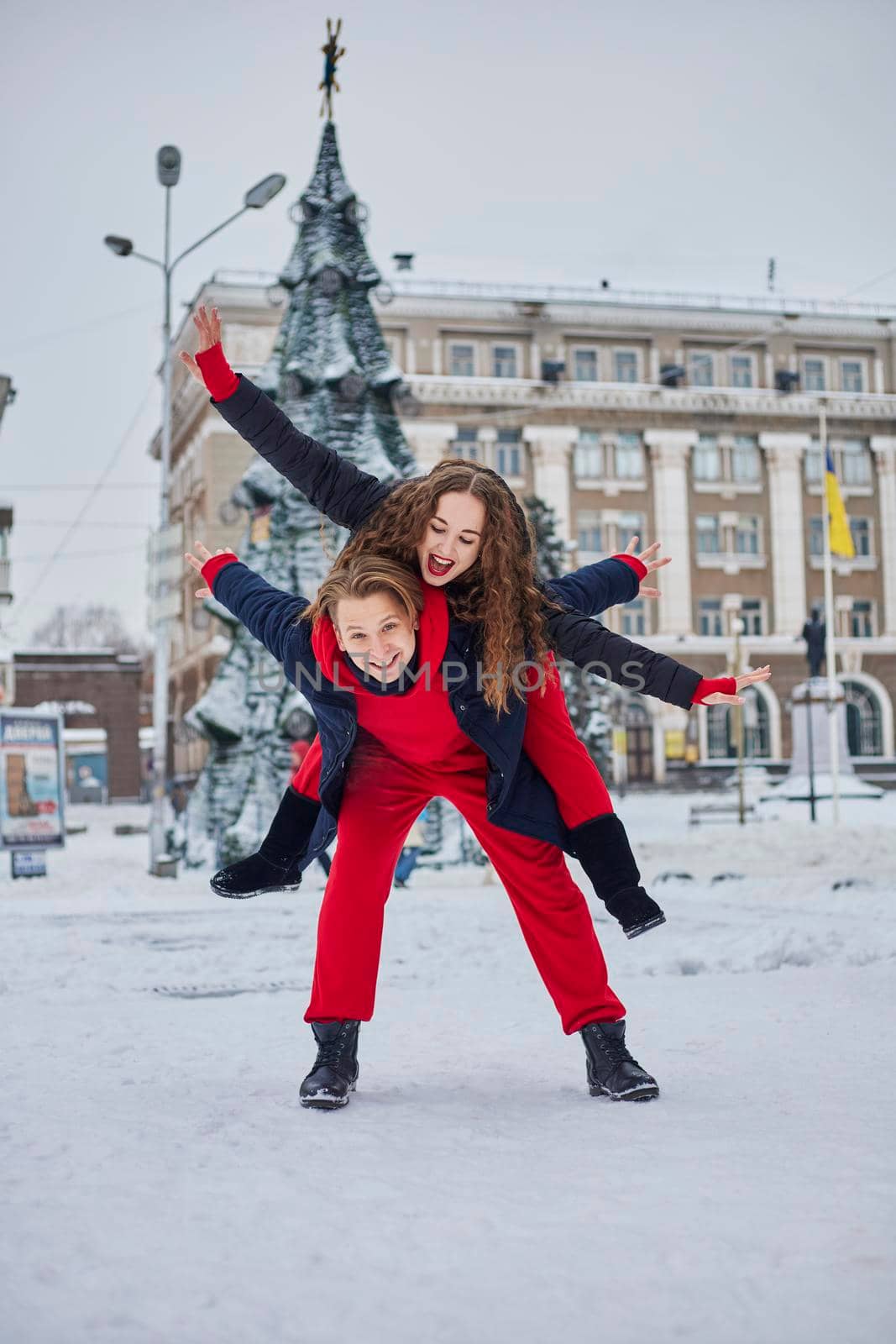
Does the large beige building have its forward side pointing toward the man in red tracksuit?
yes

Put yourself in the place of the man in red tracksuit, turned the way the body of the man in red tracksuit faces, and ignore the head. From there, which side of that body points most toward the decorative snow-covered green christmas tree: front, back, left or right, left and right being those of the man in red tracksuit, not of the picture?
back

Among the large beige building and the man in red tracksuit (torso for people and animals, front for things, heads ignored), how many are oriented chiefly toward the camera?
2

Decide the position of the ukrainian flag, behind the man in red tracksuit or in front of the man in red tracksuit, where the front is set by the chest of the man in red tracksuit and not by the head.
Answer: behind

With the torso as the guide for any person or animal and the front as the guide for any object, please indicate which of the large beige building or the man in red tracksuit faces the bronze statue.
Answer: the large beige building

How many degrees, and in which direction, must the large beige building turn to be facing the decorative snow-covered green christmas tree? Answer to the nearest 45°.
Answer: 0° — it already faces it

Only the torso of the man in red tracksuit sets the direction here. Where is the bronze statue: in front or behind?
behind

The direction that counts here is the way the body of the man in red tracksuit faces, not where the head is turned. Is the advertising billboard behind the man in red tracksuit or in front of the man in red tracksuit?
behind

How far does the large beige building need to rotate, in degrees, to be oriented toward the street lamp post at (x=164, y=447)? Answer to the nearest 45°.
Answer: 0° — it already faces it

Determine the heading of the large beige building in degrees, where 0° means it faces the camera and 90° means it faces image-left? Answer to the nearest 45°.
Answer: approximately 0°
